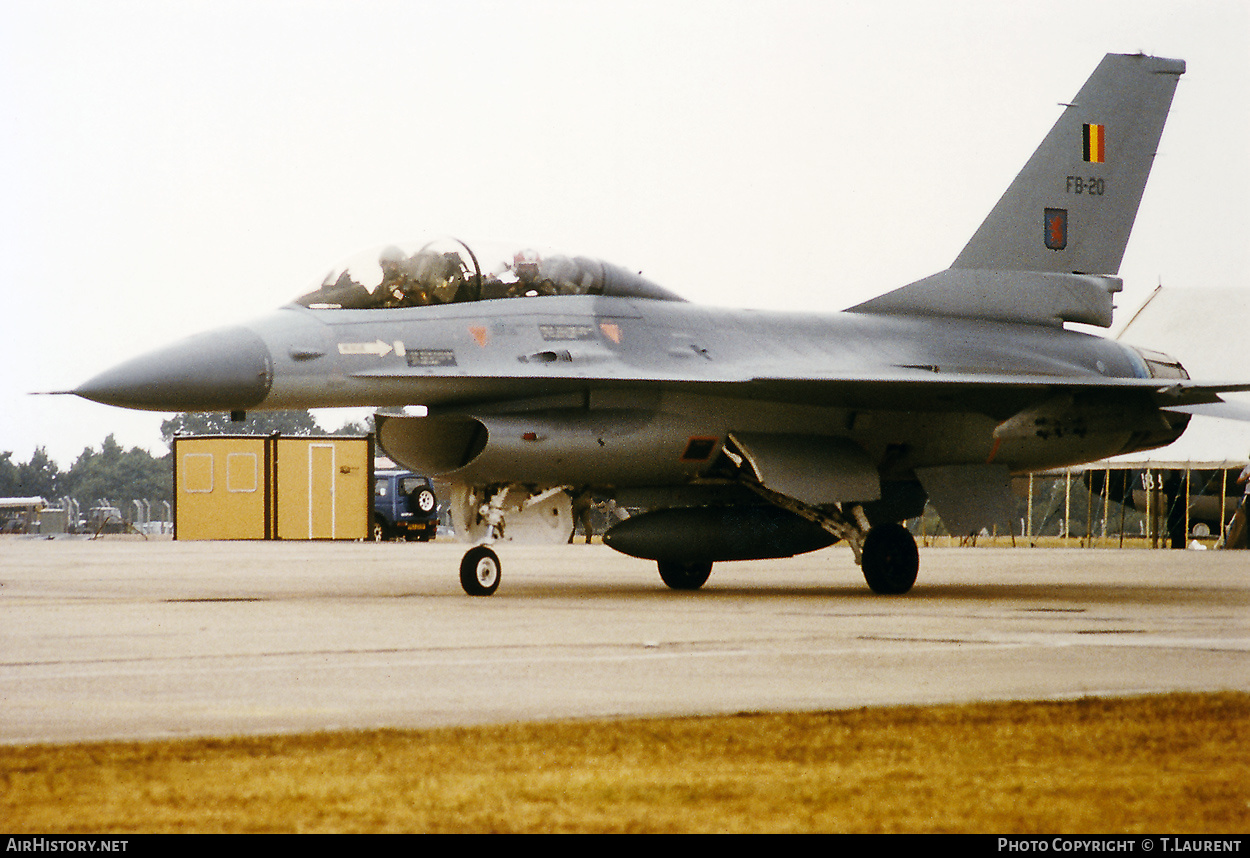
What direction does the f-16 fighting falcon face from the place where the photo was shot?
facing the viewer and to the left of the viewer

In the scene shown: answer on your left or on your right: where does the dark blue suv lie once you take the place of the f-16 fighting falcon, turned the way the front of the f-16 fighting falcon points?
on your right

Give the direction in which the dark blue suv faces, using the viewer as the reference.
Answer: facing away from the viewer and to the left of the viewer

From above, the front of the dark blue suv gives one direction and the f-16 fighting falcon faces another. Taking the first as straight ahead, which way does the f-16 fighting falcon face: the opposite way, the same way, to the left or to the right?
to the left

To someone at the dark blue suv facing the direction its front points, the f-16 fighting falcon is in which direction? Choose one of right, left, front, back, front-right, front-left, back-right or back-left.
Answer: back-left

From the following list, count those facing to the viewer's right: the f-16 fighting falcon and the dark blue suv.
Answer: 0
